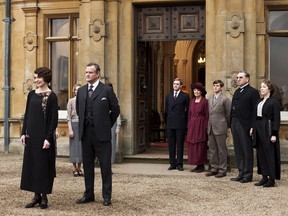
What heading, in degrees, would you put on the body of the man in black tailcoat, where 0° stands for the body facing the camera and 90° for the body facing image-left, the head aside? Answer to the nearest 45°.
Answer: approximately 45°

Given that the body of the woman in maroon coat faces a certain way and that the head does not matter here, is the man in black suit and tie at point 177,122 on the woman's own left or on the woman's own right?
on the woman's own right

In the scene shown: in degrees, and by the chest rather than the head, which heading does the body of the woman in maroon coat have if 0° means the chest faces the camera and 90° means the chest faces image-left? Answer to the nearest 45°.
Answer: approximately 45°

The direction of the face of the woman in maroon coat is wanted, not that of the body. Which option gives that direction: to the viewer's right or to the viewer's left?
to the viewer's left

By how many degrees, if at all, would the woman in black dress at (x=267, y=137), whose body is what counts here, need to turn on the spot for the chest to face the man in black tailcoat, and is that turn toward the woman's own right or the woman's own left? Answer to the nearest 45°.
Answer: approximately 90° to the woman's own right

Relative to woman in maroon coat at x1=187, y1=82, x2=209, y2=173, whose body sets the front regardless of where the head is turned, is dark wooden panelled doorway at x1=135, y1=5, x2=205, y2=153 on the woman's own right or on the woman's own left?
on the woman's own right

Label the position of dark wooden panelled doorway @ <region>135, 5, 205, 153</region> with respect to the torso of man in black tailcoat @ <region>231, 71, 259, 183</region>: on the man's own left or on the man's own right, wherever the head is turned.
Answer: on the man's own right

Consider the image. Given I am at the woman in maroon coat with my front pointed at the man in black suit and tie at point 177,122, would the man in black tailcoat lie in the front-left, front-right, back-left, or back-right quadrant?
back-left

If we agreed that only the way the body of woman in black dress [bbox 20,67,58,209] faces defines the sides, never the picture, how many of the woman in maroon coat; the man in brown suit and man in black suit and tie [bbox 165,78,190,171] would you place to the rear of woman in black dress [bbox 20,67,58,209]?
3
